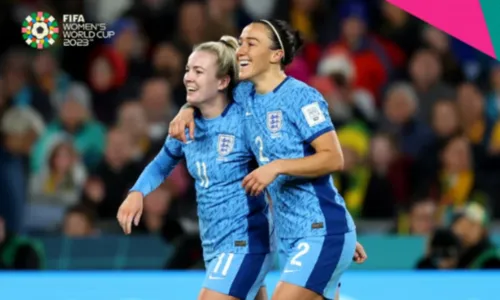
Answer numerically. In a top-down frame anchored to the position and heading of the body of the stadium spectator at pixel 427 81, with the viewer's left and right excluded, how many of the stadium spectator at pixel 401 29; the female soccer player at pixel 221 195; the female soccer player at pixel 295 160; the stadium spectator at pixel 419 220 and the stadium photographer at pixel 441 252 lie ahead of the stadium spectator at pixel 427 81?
4

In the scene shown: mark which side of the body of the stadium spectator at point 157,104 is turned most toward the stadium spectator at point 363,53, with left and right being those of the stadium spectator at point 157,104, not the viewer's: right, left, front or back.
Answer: left

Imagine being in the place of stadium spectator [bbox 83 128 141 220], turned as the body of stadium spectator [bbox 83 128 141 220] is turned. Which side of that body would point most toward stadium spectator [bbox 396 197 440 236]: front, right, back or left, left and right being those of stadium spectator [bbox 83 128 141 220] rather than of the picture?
left

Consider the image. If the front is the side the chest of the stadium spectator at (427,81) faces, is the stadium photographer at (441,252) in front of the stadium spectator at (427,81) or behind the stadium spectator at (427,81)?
in front

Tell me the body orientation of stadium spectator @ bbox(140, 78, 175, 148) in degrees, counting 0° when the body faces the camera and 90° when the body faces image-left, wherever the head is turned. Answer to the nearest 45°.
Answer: approximately 0°

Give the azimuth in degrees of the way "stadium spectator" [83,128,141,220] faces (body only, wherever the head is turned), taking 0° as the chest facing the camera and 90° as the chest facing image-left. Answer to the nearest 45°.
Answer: approximately 0°
